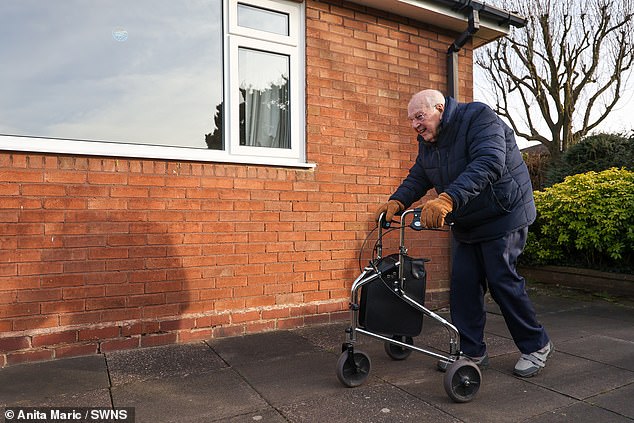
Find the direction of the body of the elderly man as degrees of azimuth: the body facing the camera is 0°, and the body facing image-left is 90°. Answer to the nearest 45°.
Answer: approximately 45°

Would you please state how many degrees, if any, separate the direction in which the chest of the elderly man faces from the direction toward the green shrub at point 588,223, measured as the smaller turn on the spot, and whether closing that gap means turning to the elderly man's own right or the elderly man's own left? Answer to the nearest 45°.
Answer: approximately 135° to the elderly man's own right

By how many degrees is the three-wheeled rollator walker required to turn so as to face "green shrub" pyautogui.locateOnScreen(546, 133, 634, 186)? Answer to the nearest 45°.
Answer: approximately 180°

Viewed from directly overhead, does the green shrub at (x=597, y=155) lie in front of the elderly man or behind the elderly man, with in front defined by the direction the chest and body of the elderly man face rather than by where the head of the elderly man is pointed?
behind

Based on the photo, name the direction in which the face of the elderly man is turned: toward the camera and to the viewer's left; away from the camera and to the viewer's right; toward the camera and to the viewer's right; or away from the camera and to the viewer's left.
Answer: toward the camera and to the viewer's left
